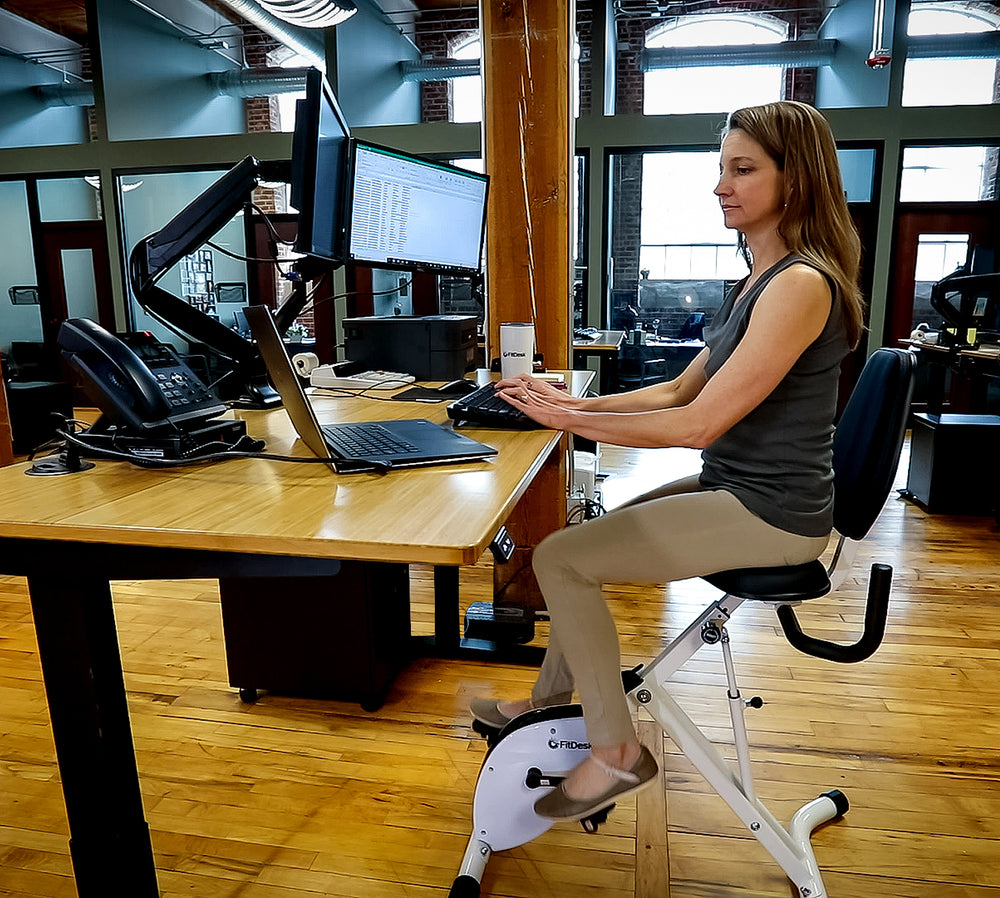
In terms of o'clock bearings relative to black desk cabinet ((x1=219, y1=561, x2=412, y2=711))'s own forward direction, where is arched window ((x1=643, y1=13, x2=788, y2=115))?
The arched window is roughly at 10 o'clock from the black desk cabinet.

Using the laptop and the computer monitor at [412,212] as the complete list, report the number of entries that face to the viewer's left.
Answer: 0

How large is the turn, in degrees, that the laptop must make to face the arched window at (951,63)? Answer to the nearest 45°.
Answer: approximately 45° to its left

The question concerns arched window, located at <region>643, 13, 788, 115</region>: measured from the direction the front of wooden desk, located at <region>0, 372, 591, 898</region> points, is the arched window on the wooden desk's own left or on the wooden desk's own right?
on the wooden desk's own left

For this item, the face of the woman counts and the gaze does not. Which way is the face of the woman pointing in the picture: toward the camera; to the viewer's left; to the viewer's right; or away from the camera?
to the viewer's left

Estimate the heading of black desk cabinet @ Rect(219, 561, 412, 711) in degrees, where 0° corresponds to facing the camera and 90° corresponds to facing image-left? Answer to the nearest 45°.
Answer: approximately 270°

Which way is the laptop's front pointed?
to the viewer's right

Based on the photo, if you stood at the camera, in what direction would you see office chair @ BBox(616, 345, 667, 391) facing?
facing away from the viewer and to the right of the viewer

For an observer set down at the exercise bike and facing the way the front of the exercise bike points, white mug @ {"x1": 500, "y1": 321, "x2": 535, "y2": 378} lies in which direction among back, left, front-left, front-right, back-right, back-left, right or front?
front-right

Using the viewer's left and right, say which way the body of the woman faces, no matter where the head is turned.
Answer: facing to the left of the viewer

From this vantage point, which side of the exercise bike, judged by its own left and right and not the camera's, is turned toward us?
left

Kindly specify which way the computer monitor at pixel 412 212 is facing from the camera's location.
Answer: facing the viewer and to the right of the viewer

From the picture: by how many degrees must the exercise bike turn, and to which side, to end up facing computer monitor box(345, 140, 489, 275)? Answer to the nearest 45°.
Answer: approximately 45° to its right
